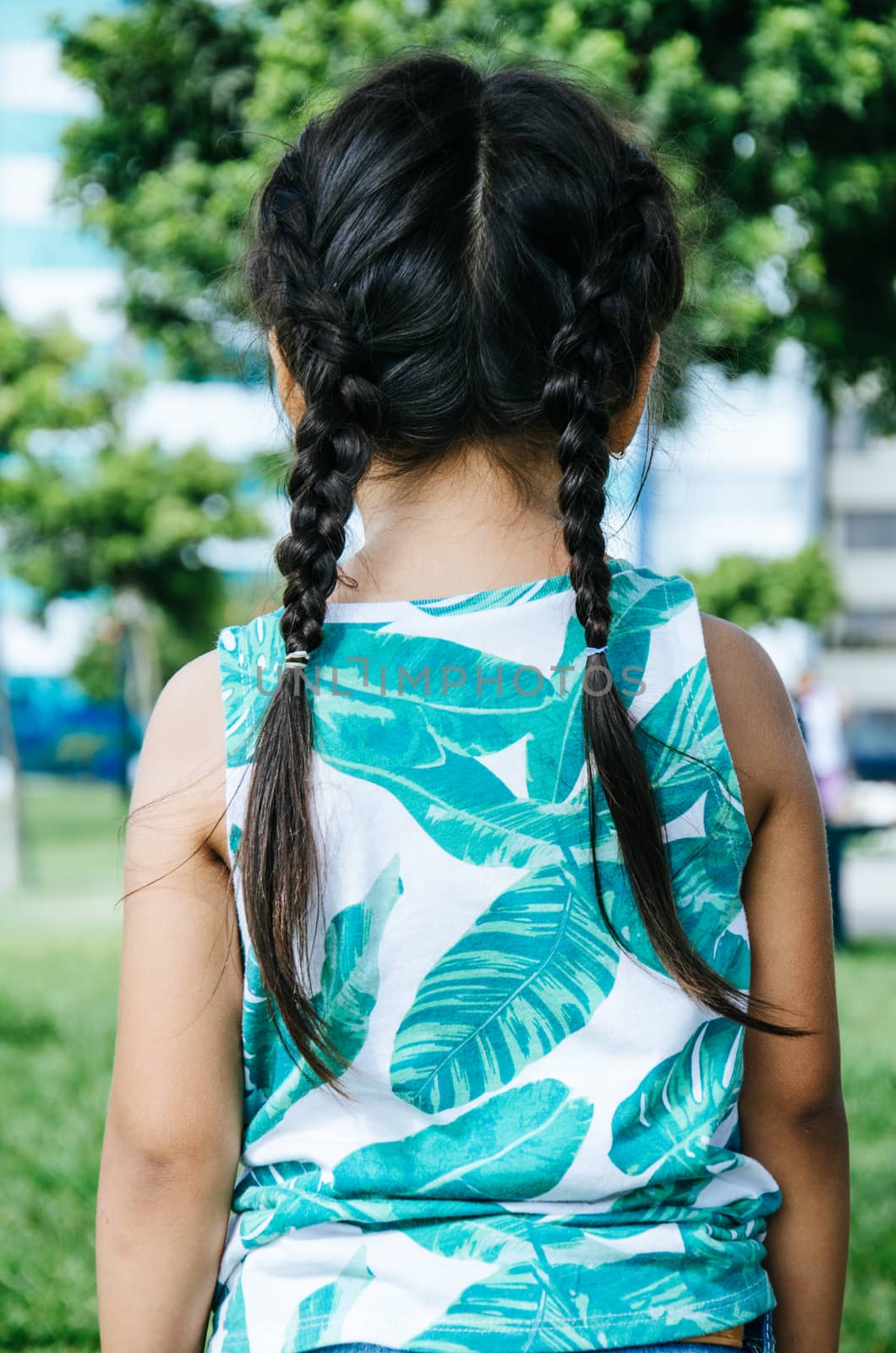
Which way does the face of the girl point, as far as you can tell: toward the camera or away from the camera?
away from the camera

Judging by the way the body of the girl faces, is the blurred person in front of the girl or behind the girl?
in front

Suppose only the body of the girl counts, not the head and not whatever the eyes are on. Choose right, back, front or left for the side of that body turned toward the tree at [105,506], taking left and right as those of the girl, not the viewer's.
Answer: front

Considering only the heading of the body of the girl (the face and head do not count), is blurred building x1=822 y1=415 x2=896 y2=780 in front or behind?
in front

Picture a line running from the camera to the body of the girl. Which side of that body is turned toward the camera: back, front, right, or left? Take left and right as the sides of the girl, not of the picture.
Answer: back

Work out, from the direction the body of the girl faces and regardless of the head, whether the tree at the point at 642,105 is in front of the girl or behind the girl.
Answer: in front
